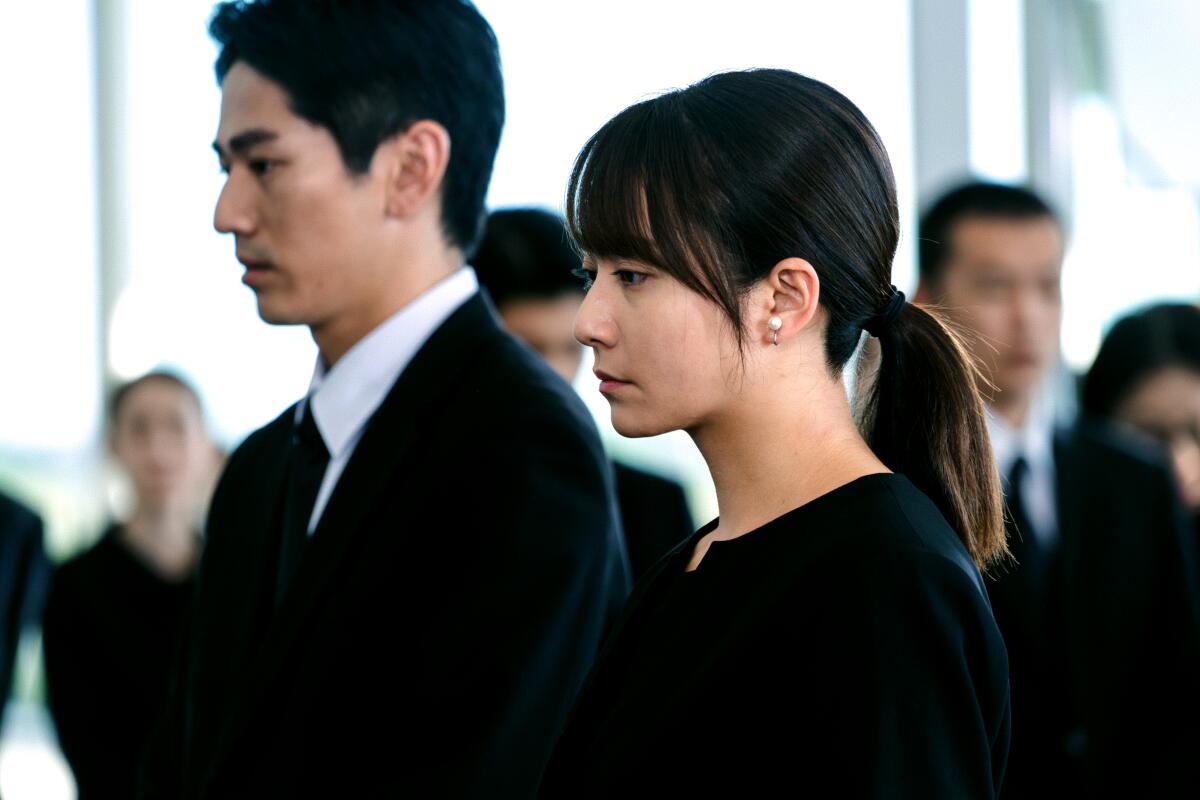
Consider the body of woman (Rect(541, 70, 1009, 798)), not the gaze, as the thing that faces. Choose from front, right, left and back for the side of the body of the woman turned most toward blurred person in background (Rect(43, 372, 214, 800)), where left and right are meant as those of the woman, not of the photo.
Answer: right

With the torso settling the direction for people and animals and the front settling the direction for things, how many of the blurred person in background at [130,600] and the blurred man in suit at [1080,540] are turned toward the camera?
2

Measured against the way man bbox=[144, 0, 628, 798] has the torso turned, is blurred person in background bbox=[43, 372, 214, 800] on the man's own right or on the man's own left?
on the man's own right

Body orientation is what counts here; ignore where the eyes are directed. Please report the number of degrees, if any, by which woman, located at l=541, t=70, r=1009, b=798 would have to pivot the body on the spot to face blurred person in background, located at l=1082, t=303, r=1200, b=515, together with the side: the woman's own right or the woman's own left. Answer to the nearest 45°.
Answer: approximately 135° to the woman's own right

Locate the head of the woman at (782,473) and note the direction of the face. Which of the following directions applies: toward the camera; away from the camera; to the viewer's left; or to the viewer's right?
to the viewer's left

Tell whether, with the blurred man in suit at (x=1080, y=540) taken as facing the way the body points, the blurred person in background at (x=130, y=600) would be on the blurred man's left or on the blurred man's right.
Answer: on the blurred man's right

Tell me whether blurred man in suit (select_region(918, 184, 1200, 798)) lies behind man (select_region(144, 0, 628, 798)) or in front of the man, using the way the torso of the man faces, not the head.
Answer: behind

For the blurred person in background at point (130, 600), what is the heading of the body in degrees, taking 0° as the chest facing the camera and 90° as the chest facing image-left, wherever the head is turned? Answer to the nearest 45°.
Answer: approximately 0°

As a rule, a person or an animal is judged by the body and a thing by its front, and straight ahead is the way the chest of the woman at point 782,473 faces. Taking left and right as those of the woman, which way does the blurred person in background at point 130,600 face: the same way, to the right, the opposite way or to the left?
to the left
